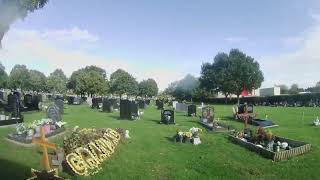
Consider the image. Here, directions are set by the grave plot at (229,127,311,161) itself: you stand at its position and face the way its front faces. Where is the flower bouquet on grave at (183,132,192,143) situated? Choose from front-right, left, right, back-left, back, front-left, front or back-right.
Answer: back-right

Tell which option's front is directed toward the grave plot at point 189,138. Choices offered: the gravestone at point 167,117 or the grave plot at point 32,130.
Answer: the gravestone

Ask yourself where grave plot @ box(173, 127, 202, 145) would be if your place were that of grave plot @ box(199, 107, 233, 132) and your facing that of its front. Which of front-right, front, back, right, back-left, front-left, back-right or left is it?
front-right

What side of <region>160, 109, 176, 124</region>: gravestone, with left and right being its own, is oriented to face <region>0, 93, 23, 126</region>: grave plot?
right

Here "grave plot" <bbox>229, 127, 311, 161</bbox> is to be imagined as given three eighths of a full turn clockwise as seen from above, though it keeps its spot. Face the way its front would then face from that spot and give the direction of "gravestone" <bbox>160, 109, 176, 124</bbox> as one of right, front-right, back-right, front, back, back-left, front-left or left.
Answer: front-right

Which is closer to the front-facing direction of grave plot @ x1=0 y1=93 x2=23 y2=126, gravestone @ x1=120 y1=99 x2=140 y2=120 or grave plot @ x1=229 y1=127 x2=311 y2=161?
the grave plot

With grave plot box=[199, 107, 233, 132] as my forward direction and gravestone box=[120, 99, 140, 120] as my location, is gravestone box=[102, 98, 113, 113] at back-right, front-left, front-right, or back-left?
back-left

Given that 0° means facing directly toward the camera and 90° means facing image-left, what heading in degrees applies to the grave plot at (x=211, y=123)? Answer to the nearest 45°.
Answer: approximately 315°

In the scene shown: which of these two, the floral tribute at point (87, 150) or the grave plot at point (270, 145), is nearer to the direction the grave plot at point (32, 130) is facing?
the floral tribute
